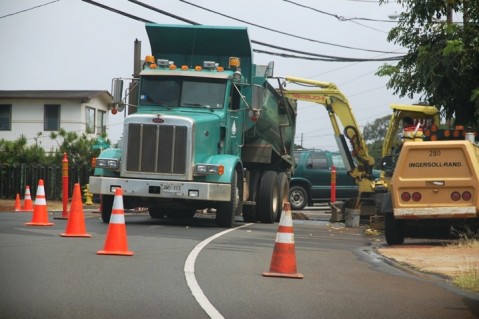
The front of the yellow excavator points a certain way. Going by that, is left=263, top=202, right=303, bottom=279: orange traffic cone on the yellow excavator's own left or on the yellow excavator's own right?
on the yellow excavator's own left

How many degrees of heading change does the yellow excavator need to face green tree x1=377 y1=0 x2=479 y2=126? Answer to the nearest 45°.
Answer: approximately 135° to its left

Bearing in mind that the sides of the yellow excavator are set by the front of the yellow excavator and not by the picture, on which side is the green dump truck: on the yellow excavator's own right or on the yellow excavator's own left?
on the yellow excavator's own left

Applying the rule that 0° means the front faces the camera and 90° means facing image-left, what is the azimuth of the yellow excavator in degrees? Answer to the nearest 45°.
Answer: approximately 90°

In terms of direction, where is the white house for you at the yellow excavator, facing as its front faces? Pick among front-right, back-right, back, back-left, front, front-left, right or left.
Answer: front-right

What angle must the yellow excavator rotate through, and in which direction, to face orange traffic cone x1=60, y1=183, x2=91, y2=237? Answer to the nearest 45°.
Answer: approximately 45° to its left

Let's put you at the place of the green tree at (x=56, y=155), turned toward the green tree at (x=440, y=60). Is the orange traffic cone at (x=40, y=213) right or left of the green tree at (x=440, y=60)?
right

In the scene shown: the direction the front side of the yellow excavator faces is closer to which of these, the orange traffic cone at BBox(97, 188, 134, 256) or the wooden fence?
the wooden fence
